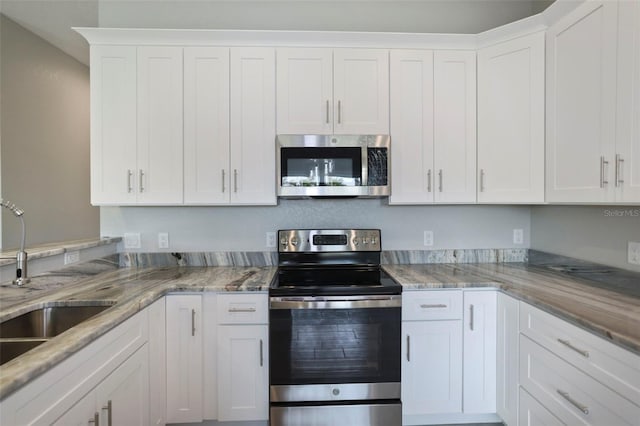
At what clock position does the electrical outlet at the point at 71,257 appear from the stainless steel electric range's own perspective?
The electrical outlet is roughly at 3 o'clock from the stainless steel electric range.

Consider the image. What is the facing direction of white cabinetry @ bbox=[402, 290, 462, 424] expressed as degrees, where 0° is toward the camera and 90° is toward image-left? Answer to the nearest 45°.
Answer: approximately 0°

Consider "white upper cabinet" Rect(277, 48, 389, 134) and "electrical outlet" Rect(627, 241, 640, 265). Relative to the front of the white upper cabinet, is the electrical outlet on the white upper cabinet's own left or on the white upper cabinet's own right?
on the white upper cabinet's own left

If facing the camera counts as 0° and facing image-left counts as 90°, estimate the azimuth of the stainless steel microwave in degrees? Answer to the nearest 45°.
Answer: approximately 0°
